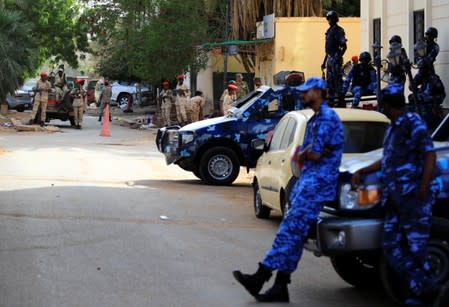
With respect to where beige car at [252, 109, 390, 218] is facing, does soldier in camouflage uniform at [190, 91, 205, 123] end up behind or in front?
in front

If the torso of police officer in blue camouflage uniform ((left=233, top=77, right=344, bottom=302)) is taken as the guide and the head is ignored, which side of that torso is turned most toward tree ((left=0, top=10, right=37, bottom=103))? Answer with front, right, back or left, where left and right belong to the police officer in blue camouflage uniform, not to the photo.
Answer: right

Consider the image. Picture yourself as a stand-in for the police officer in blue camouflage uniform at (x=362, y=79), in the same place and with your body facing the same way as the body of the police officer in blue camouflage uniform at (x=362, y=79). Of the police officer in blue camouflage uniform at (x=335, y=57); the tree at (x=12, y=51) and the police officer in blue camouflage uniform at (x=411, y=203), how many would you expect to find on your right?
2

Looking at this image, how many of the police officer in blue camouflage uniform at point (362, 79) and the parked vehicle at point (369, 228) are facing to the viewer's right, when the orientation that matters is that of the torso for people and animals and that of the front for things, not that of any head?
0

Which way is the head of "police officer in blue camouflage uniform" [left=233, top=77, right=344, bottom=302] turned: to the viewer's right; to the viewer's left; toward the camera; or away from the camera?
to the viewer's left

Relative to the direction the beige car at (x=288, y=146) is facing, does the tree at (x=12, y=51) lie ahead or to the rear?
ahead

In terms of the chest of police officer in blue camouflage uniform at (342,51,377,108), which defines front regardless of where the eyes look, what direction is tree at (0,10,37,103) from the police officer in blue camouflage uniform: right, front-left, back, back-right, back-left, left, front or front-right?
right

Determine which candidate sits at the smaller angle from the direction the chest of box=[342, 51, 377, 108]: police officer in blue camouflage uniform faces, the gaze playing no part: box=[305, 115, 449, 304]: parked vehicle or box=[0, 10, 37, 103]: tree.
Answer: the parked vehicle

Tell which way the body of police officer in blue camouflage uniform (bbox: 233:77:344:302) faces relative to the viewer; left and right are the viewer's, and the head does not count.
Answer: facing to the left of the viewer

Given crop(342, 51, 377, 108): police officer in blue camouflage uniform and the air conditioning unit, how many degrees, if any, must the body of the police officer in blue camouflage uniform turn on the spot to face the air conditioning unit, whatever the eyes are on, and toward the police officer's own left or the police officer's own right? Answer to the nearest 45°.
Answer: approximately 135° to the police officer's own right

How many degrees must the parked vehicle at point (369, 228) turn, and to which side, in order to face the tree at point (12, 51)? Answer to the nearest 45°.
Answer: approximately 90° to its right

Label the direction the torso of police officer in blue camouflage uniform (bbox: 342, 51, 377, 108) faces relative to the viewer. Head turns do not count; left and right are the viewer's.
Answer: facing the viewer and to the left of the viewer

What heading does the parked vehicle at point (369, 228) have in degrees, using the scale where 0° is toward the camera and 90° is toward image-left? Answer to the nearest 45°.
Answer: approximately 45°
